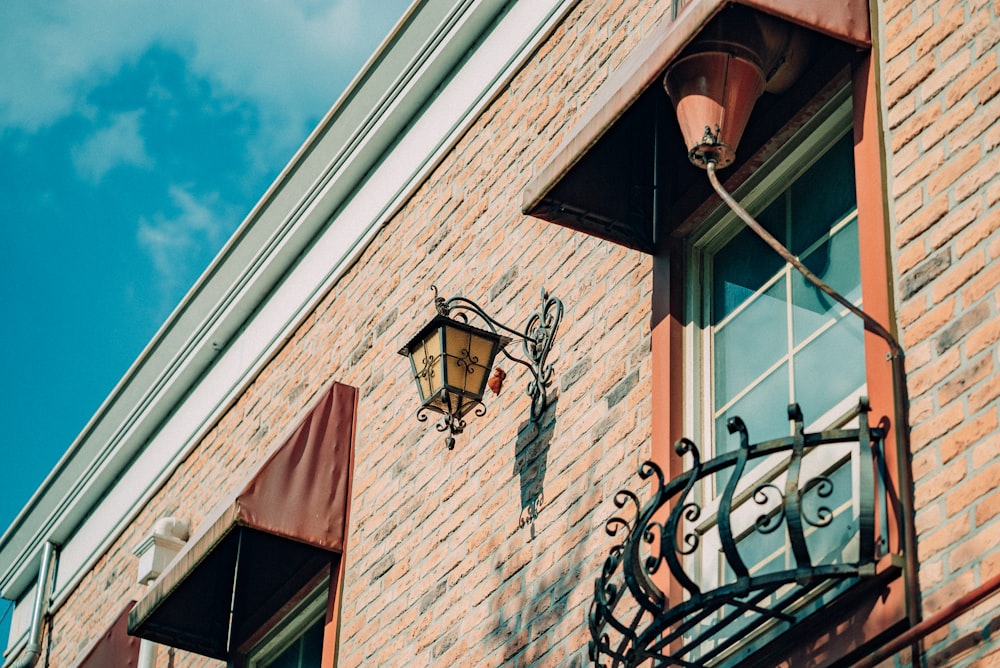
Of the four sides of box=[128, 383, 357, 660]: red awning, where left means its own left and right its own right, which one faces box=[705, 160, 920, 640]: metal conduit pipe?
left

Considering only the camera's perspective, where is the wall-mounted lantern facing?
facing the viewer and to the left of the viewer

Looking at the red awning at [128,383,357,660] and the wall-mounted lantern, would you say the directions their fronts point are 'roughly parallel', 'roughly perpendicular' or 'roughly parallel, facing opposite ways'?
roughly parallel

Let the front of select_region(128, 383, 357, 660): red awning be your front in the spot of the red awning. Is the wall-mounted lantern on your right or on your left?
on your left

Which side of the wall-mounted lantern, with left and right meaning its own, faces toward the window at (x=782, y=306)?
left

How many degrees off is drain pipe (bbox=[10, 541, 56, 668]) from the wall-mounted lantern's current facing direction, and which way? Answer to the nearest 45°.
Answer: approximately 90° to its right
